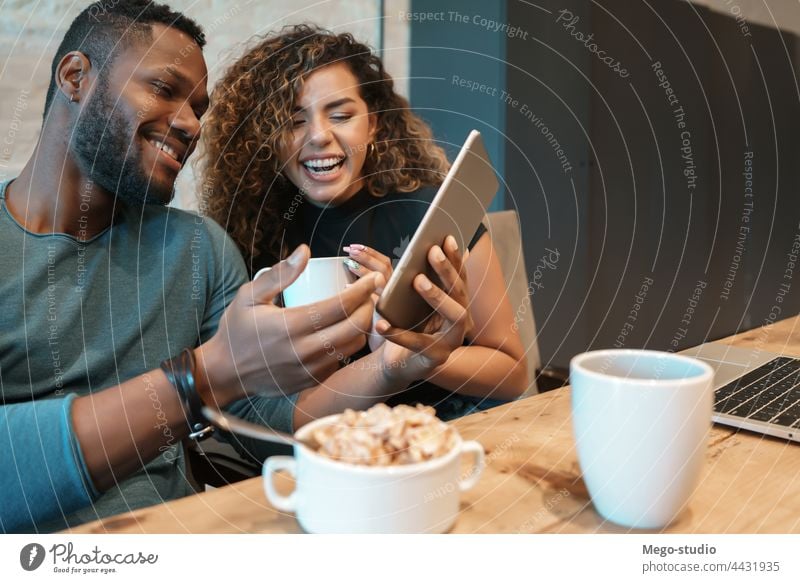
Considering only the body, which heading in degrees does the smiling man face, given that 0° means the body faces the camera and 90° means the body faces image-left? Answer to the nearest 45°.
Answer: approximately 315°
